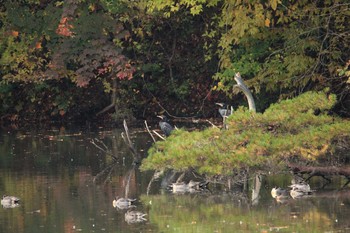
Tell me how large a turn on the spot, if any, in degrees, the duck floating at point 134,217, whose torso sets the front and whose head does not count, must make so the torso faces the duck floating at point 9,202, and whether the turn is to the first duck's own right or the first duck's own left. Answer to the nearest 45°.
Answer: approximately 45° to the first duck's own right

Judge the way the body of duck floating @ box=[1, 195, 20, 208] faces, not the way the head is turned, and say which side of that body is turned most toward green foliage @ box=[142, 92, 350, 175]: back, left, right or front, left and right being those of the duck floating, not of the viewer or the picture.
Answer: back

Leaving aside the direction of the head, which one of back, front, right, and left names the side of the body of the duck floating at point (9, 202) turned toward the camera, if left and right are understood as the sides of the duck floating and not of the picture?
left

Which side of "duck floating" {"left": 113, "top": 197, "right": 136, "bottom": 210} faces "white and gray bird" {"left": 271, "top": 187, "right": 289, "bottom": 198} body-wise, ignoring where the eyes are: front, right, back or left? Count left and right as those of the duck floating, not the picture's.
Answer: back

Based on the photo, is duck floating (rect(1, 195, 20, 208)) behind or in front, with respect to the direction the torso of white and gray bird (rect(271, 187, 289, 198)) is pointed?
in front

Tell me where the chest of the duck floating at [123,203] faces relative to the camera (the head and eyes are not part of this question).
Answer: to the viewer's left

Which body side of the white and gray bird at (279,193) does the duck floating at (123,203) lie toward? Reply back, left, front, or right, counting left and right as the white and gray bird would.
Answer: front
